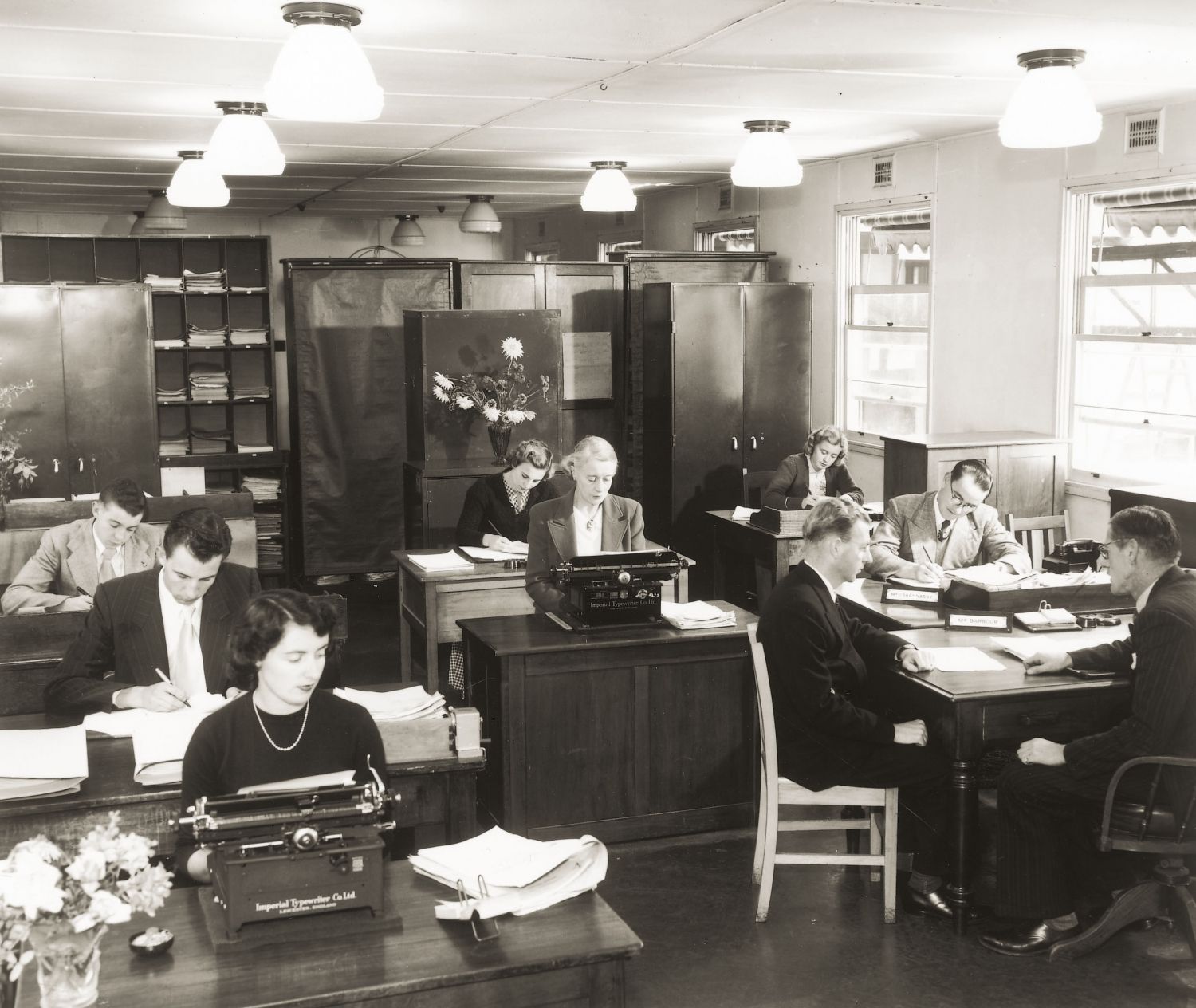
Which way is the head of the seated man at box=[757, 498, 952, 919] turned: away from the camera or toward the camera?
away from the camera

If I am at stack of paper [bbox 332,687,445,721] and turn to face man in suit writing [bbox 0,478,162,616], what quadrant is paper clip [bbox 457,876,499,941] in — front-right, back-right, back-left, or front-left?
back-left

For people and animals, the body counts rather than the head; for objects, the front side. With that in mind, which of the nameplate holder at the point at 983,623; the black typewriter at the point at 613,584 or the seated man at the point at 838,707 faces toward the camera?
the nameplate holder

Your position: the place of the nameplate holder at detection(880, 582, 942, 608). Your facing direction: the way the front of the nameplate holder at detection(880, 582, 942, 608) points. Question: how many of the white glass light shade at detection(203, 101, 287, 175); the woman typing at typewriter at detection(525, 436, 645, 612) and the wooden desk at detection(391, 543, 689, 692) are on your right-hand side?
3

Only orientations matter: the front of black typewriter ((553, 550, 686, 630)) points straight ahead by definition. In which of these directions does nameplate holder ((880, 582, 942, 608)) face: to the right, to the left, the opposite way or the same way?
the opposite way

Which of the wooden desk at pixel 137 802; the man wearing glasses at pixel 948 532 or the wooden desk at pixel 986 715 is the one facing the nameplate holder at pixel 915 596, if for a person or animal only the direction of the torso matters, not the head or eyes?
the man wearing glasses

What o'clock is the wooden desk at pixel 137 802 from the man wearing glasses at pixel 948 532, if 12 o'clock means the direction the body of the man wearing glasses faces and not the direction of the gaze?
The wooden desk is roughly at 1 o'clock from the man wearing glasses.

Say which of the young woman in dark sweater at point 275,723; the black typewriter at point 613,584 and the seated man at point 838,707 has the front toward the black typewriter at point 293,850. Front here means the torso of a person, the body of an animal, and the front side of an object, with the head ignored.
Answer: the young woman in dark sweater

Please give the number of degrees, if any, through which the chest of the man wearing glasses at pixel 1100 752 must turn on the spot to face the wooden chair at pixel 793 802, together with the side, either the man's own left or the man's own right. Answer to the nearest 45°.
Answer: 0° — they already face it

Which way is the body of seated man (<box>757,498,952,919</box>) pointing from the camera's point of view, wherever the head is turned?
to the viewer's right

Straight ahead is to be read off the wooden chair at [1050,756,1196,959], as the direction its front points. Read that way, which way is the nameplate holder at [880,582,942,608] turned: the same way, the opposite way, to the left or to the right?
to the left

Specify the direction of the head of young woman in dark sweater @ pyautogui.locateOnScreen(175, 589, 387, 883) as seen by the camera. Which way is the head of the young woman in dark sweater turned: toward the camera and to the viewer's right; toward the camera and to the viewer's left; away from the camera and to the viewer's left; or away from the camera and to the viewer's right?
toward the camera and to the viewer's right

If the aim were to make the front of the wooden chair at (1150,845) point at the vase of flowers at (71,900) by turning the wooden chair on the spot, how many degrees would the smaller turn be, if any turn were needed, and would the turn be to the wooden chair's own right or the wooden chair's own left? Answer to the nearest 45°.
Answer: approximately 45° to the wooden chair's own left

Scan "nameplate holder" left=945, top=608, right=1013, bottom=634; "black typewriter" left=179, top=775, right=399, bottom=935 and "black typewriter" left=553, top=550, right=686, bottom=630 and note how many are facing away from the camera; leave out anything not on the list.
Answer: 2

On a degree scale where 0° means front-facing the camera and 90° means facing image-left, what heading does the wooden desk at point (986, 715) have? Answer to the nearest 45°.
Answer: approximately 315°

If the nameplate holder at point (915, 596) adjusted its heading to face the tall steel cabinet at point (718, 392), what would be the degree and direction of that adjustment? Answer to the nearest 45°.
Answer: approximately 180°

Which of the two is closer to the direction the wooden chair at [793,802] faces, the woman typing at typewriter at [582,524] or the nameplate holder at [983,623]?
the nameplate holder

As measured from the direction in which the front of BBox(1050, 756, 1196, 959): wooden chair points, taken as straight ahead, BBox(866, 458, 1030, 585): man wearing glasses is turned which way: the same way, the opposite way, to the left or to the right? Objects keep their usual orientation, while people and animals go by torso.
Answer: to the left

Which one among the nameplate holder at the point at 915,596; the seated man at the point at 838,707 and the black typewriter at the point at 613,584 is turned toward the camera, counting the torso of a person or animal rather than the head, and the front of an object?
the nameplate holder

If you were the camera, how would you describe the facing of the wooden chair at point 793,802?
facing to the right of the viewer
